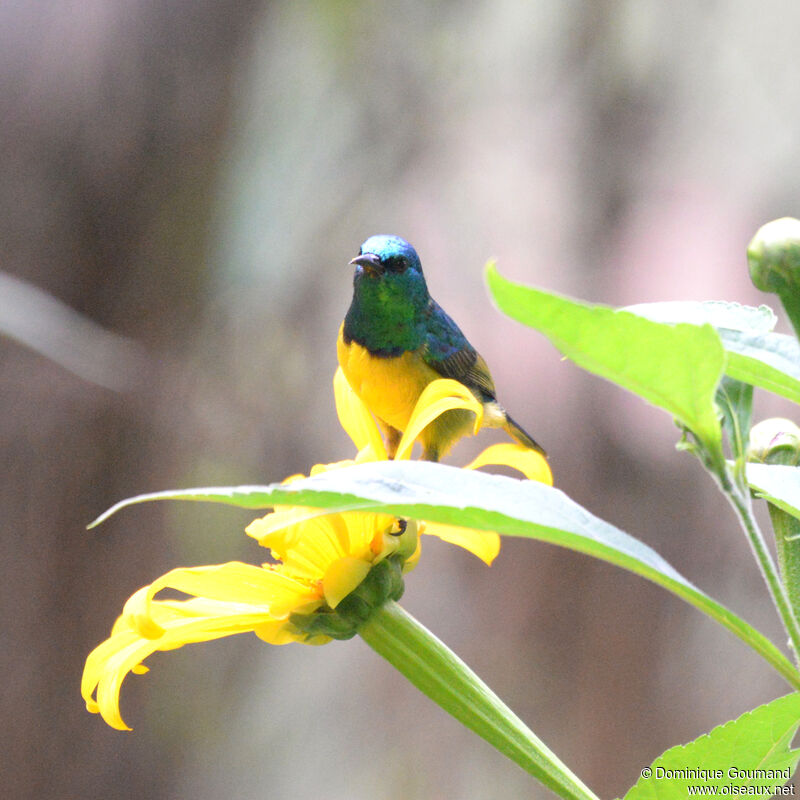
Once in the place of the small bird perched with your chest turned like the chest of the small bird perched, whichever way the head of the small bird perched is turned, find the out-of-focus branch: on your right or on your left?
on your right

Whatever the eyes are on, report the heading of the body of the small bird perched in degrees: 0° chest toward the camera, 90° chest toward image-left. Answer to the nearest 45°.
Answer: approximately 45°
